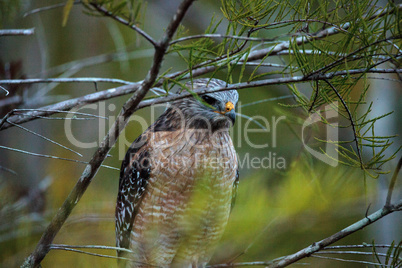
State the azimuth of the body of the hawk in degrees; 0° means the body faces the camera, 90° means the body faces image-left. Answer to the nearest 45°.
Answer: approximately 315°

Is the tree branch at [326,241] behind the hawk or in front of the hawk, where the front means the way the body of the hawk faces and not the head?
in front
